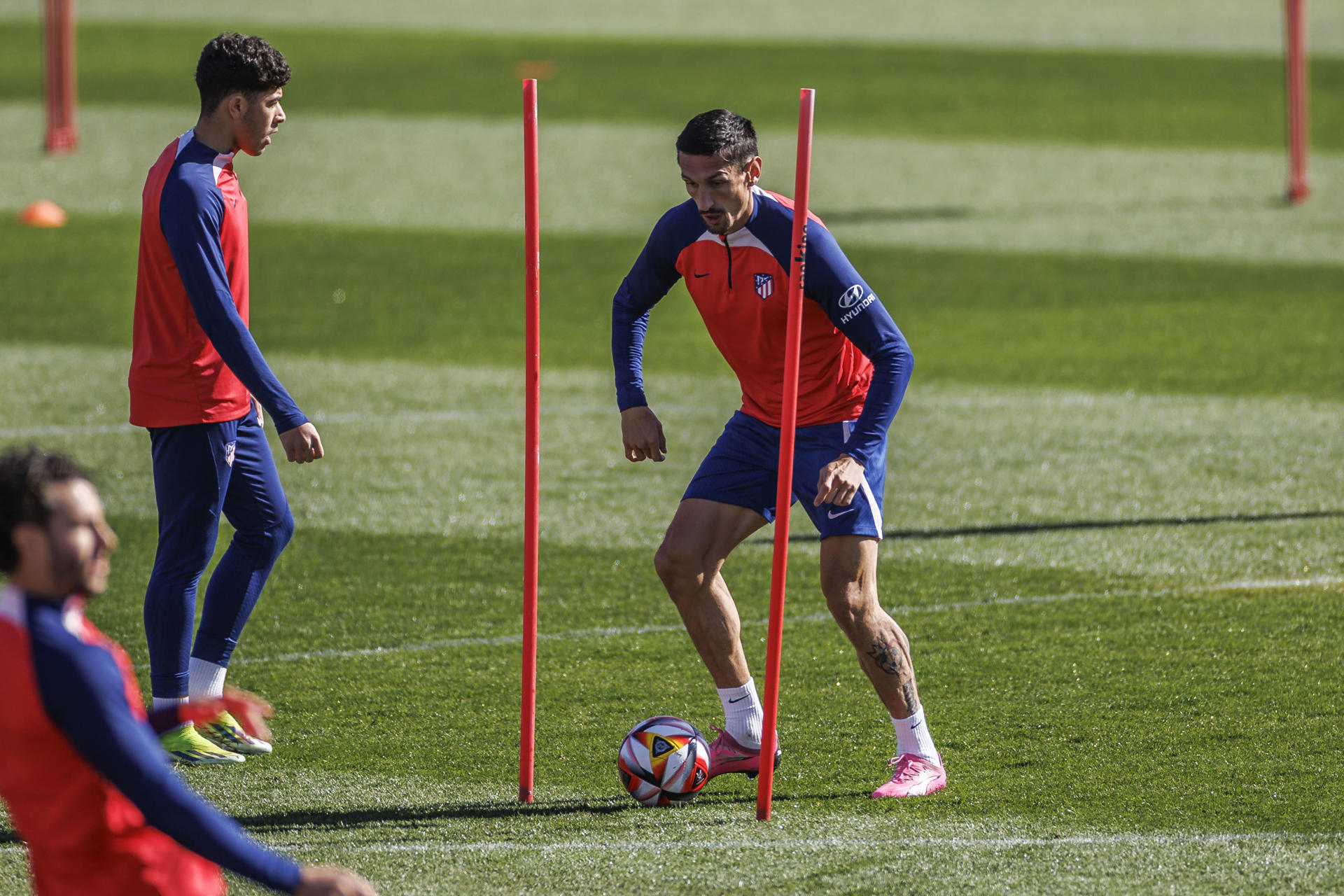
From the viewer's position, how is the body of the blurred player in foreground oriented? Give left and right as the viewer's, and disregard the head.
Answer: facing to the right of the viewer

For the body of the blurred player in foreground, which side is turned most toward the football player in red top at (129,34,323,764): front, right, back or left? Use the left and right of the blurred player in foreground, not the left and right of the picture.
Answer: left

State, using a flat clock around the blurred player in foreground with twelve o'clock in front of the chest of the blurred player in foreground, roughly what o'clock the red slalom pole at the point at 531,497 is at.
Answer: The red slalom pole is roughly at 10 o'clock from the blurred player in foreground.

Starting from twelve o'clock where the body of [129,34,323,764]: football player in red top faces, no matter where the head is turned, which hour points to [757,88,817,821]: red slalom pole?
The red slalom pole is roughly at 1 o'clock from the football player in red top.

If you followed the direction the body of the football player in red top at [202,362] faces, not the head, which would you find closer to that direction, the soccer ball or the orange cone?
the soccer ball

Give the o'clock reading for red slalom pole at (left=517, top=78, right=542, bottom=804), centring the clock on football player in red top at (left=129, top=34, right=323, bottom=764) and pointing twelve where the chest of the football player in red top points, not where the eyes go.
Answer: The red slalom pole is roughly at 1 o'clock from the football player in red top.

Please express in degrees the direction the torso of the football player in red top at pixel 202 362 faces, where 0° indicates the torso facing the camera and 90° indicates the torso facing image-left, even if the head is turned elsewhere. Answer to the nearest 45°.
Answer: approximately 270°

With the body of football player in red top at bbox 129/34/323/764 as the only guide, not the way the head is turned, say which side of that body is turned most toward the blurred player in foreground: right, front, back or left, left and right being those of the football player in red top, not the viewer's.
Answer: right

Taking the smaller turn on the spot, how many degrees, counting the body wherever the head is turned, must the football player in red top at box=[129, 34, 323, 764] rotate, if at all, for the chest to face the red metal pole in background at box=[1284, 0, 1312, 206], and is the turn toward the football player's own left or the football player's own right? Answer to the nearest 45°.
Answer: approximately 45° to the football player's own left

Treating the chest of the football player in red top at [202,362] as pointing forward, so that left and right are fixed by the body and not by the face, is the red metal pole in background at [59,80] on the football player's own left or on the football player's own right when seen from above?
on the football player's own left

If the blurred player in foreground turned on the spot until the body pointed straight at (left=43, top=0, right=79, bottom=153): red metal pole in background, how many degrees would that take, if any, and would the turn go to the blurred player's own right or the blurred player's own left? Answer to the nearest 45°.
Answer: approximately 90° to the blurred player's own left

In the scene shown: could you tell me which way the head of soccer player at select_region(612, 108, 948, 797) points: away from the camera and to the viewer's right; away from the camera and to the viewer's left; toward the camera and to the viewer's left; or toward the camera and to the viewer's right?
toward the camera and to the viewer's left

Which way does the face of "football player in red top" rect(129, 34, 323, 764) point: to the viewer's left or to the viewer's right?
to the viewer's right

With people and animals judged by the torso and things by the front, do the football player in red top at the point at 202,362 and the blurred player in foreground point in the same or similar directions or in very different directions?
same or similar directions

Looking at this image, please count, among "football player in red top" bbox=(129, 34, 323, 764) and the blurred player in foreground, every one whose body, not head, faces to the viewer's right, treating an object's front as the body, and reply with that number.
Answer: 2

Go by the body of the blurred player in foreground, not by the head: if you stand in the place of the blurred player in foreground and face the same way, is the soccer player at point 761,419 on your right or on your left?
on your left
